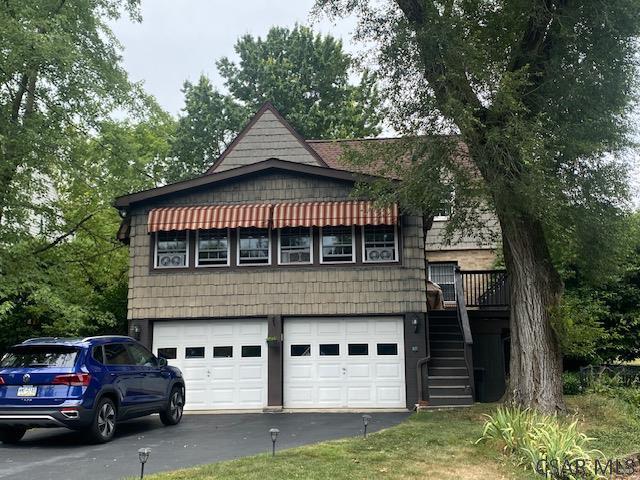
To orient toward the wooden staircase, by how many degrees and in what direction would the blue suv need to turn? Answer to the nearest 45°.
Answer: approximately 45° to its right

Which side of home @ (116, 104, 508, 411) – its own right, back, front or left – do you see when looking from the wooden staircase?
left

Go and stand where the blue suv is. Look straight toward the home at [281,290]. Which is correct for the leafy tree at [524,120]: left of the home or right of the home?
right

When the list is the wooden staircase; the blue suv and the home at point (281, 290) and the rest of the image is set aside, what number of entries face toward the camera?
2

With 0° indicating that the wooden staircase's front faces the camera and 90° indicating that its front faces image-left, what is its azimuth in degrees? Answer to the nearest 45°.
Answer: approximately 0°

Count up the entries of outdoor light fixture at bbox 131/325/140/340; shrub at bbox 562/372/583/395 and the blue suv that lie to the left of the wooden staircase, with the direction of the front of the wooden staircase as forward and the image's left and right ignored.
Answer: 1

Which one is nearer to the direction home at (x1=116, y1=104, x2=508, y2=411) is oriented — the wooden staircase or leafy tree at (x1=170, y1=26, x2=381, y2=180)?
the wooden staircase

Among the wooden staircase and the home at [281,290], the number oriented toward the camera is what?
2

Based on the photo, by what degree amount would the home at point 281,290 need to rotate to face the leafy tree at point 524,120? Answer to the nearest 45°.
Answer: approximately 45° to its left

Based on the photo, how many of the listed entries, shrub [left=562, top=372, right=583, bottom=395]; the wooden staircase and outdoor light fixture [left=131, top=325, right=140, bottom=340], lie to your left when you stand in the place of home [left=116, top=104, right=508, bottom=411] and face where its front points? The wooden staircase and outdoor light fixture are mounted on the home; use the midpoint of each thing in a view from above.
2

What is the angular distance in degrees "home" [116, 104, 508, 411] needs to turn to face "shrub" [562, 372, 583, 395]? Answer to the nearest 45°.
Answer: approximately 90° to its left

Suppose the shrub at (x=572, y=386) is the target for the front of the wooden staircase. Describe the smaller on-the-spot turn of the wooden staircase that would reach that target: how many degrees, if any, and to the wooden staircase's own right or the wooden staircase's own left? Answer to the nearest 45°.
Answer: approximately 90° to the wooden staircase's own left
